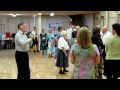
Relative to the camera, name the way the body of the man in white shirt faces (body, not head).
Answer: to the viewer's right
